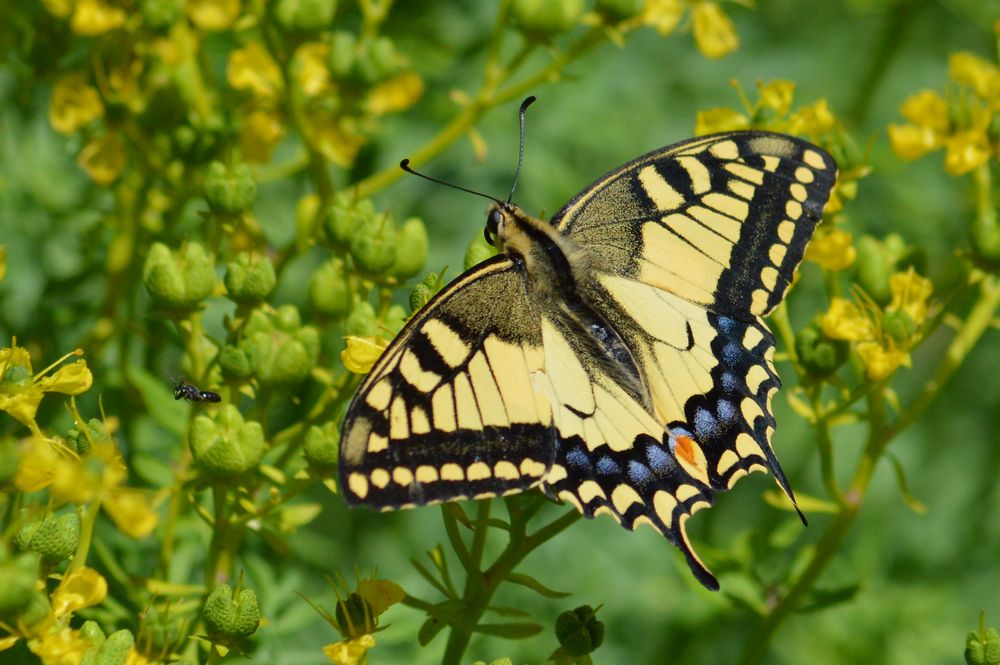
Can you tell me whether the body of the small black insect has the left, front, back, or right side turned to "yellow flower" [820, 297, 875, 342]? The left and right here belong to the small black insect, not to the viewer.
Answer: back

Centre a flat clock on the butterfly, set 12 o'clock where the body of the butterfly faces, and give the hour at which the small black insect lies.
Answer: The small black insect is roughly at 10 o'clock from the butterfly.

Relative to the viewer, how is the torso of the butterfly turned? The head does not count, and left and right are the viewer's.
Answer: facing away from the viewer and to the left of the viewer

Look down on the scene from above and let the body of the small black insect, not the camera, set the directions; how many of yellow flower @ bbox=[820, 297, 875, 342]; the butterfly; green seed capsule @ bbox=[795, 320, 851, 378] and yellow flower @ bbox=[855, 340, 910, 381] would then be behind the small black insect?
4

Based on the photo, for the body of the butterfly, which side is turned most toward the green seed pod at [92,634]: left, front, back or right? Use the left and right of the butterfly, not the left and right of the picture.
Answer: left

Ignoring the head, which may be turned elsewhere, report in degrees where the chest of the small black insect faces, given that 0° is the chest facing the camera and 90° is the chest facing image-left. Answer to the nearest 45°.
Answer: approximately 90°

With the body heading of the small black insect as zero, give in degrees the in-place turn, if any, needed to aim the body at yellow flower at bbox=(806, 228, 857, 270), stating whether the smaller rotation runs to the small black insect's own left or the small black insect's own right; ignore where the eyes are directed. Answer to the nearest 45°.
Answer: approximately 180°

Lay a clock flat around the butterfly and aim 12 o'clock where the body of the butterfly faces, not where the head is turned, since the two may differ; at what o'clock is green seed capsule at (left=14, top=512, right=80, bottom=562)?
The green seed capsule is roughly at 9 o'clock from the butterfly.

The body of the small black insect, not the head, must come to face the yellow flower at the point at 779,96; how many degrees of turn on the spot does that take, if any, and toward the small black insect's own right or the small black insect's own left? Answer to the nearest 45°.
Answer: approximately 135° to the small black insect's own right

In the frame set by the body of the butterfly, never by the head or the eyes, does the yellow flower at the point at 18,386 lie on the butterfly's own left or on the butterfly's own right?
on the butterfly's own left

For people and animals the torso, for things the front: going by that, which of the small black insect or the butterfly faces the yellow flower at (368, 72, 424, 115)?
the butterfly
